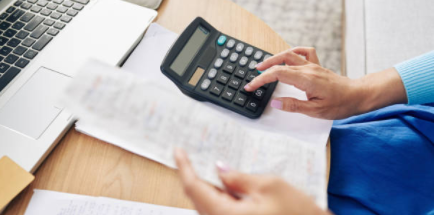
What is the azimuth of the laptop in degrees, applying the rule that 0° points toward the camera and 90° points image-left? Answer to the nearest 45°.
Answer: approximately 315°

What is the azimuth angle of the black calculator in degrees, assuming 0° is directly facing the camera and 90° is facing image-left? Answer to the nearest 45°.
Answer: approximately 315°
